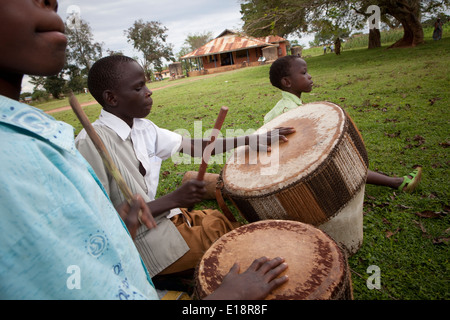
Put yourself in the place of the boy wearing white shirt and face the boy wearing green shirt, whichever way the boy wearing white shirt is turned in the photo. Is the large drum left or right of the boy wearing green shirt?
right

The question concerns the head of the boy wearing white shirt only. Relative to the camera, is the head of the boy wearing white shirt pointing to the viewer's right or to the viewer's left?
to the viewer's right

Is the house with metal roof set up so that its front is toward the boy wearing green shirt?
yes

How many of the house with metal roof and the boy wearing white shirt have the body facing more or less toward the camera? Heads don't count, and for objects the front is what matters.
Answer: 1

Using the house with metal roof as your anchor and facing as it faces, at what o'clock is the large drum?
The large drum is roughly at 12 o'clock from the house with metal roof.

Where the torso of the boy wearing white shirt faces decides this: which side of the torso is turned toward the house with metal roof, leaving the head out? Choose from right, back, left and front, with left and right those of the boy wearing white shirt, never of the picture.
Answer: left

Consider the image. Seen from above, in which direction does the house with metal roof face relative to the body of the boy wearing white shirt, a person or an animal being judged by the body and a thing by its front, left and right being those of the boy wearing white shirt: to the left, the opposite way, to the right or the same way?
to the right

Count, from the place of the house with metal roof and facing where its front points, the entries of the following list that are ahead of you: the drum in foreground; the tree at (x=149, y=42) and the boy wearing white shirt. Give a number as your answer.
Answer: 2

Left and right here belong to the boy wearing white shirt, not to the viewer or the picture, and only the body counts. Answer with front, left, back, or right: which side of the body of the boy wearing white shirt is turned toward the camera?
right

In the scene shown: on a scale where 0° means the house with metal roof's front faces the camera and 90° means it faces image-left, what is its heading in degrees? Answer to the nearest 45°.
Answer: approximately 0°

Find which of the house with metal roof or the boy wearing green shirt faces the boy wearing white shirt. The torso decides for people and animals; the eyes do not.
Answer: the house with metal roof

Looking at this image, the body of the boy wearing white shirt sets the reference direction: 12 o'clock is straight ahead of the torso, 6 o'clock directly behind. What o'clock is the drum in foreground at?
The drum in foreground is roughly at 2 o'clock from the boy wearing white shirt.
